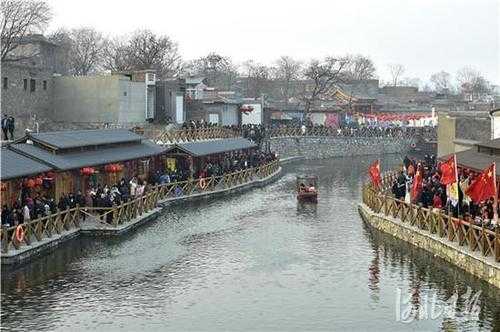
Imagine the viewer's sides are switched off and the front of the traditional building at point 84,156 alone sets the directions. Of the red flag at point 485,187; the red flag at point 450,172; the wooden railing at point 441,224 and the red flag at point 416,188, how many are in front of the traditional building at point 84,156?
4

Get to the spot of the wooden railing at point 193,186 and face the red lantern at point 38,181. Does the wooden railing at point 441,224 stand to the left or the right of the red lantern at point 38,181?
left

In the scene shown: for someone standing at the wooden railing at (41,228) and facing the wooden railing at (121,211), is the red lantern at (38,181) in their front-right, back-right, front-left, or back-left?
front-left

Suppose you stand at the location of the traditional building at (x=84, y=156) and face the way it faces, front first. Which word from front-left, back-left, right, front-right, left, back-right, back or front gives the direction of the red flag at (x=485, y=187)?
front

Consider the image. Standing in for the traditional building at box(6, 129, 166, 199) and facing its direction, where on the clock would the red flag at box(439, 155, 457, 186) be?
The red flag is roughly at 12 o'clock from the traditional building.

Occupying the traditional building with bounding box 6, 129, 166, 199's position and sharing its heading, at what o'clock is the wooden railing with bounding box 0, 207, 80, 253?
The wooden railing is roughly at 2 o'clock from the traditional building.

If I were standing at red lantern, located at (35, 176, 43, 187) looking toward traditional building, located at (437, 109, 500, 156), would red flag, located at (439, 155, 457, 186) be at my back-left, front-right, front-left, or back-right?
front-right

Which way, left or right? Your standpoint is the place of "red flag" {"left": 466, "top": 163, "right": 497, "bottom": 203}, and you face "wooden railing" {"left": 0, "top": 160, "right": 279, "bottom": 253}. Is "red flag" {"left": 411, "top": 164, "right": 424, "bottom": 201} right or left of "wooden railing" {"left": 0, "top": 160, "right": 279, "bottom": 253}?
right

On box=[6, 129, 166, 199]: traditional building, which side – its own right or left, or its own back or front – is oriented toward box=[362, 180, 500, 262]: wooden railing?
front

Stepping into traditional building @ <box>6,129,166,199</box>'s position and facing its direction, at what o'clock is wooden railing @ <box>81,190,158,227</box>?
The wooden railing is roughly at 1 o'clock from the traditional building.

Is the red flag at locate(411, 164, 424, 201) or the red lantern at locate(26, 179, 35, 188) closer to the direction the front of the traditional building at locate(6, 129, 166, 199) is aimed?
the red flag

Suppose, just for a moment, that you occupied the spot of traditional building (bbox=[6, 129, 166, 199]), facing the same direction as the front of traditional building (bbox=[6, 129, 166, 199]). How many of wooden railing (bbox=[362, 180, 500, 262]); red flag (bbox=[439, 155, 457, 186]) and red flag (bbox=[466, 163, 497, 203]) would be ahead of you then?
3

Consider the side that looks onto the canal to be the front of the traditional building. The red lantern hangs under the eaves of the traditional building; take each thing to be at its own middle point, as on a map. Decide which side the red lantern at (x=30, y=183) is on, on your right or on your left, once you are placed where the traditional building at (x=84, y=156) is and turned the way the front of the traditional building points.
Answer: on your right

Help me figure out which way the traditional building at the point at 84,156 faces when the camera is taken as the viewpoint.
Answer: facing the viewer and to the right of the viewer

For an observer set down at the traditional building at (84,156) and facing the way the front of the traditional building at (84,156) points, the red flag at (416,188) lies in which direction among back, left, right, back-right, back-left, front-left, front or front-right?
front

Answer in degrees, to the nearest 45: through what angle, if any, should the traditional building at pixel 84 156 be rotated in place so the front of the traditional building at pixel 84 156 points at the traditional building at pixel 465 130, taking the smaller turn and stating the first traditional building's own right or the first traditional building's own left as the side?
approximately 45° to the first traditional building's own left
